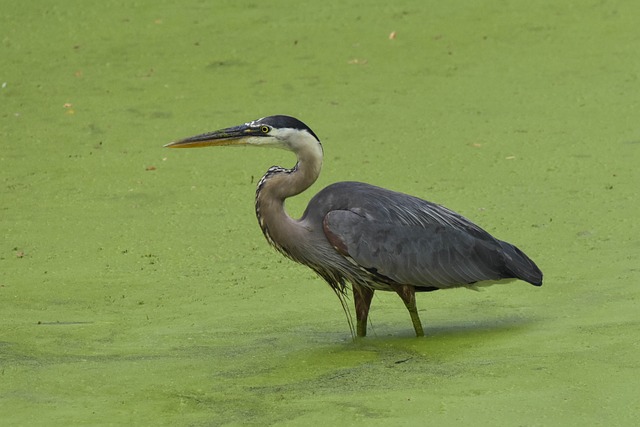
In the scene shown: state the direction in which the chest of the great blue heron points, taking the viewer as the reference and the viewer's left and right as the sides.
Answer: facing to the left of the viewer
